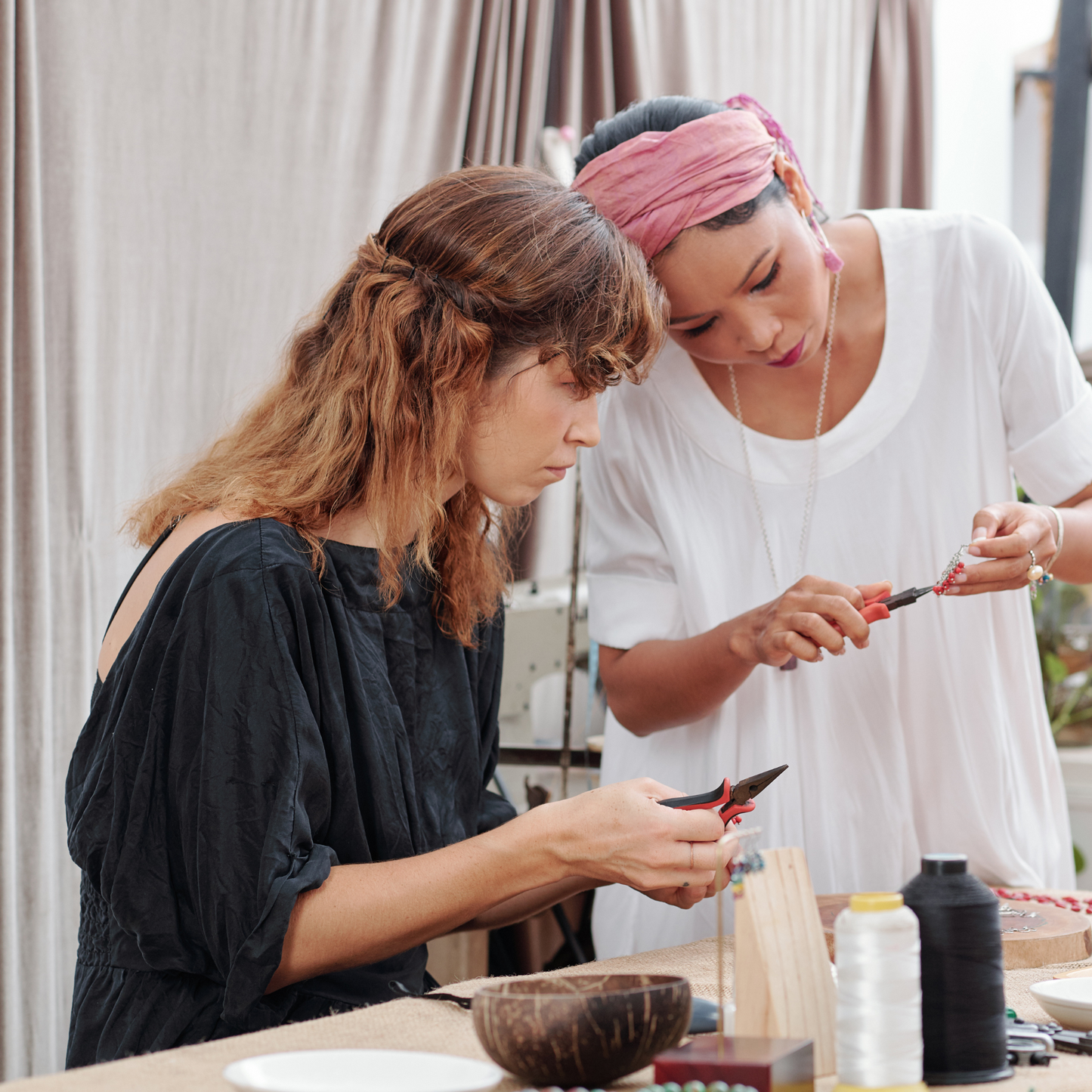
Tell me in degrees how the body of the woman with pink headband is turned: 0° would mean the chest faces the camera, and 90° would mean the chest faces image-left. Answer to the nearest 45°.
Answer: approximately 0°

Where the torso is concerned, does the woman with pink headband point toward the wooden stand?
yes

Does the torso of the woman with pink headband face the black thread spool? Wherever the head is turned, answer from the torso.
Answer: yes

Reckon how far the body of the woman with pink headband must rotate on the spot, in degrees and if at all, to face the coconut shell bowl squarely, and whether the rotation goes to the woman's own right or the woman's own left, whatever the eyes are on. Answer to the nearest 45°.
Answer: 0° — they already face it

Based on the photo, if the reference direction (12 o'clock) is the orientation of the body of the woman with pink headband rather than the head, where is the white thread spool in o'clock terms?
The white thread spool is roughly at 12 o'clock from the woman with pink headband.

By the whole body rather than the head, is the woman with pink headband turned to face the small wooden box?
yes
